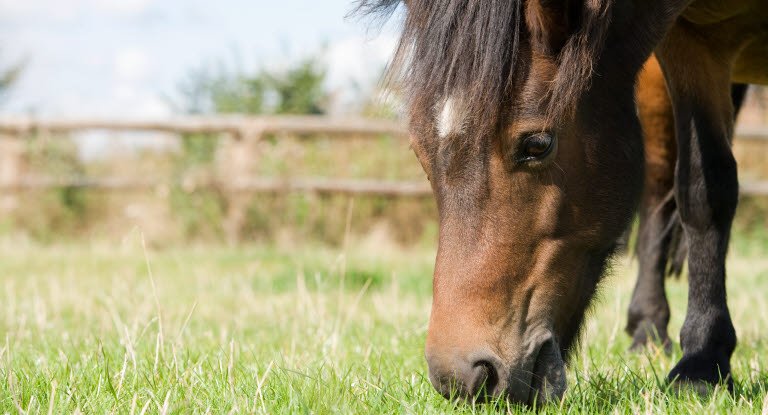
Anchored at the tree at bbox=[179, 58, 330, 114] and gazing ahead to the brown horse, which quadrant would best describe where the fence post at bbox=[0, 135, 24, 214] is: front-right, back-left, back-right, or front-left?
front-right

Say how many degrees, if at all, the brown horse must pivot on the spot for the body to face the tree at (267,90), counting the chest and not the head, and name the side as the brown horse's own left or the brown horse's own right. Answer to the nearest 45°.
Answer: approximately 90° to the brown horse's own right

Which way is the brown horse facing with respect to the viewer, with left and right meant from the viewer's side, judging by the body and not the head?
facing the viewer and to the left of the viewer

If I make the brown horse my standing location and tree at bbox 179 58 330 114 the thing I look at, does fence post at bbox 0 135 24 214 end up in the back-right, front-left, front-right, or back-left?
front-left

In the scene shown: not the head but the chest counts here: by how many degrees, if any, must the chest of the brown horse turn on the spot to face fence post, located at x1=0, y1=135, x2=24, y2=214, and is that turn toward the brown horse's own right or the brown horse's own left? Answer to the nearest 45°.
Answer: approximately 90° to the brown horse's own right
